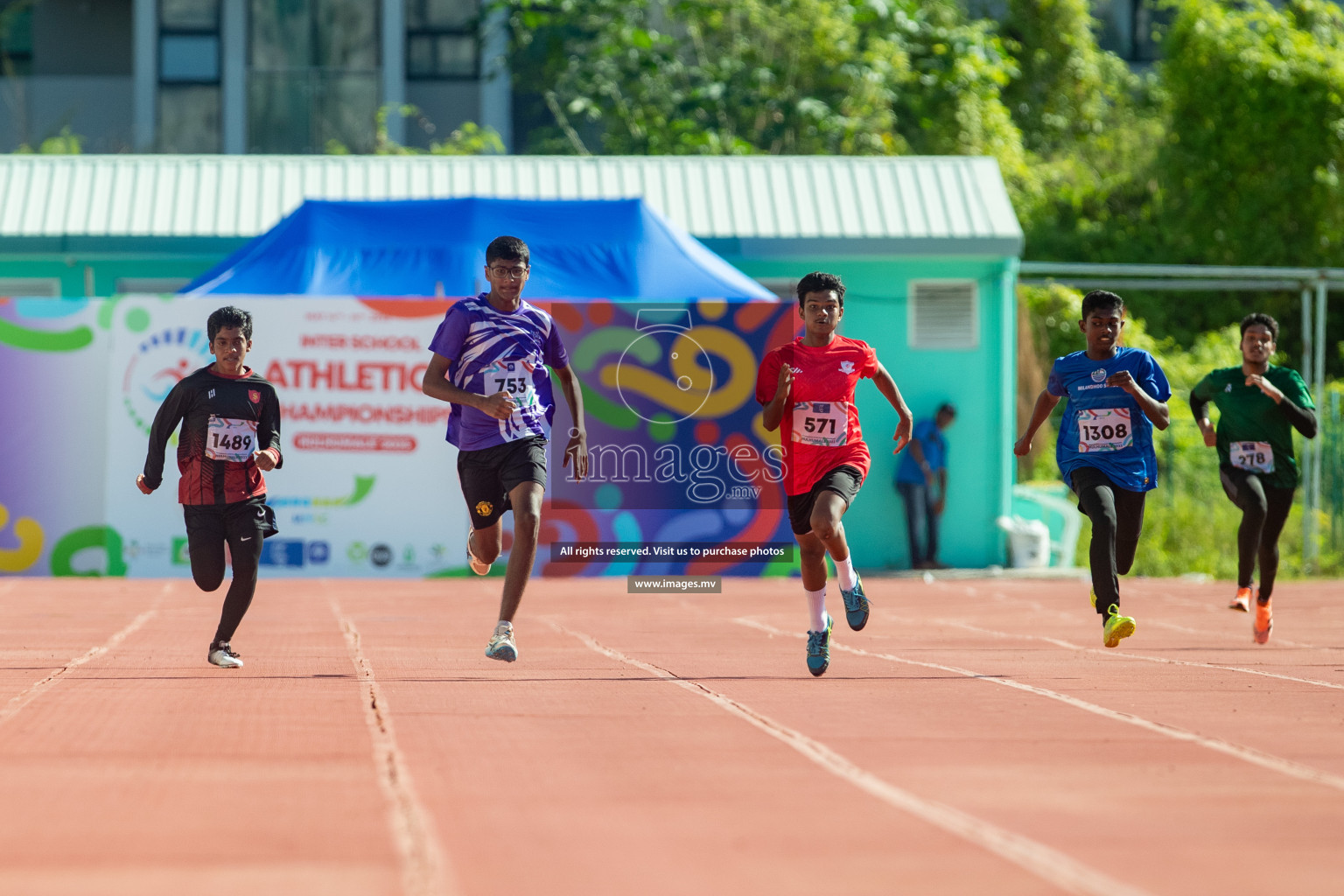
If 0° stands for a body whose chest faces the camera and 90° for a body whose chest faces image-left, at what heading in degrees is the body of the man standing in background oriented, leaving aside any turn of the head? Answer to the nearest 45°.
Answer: approximately 315°

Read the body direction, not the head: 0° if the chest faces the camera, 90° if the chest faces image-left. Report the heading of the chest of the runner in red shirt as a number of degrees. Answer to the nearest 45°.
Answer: approximately 0°

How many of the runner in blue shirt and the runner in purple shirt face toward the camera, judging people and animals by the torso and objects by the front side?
2

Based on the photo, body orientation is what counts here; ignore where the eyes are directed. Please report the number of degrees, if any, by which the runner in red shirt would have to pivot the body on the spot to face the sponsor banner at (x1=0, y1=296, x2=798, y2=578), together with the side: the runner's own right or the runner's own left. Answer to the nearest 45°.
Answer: approximately 135° to the runner's own right

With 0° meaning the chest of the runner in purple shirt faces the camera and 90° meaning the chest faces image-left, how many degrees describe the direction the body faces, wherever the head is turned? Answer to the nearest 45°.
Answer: approximately 0°

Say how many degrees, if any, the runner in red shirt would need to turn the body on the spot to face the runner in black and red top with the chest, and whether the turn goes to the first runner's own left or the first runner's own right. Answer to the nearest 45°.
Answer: approximately 90° to the first runner's own right

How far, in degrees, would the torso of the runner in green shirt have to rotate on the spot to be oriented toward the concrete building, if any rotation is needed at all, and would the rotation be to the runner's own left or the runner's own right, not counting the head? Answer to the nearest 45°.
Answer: approximately 135° to the runner's own right

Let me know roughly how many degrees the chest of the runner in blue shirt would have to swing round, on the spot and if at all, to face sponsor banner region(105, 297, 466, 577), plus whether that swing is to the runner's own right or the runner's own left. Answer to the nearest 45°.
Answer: approximately 135° to the runner's own right
